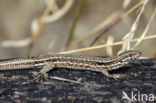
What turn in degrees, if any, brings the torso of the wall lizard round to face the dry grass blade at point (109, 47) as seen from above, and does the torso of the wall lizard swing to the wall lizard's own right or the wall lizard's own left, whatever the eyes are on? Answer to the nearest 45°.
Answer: approximately 45° to the wall lizard's own left

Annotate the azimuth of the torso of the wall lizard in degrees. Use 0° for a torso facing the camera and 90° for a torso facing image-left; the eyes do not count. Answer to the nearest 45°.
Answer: approximately 270°
